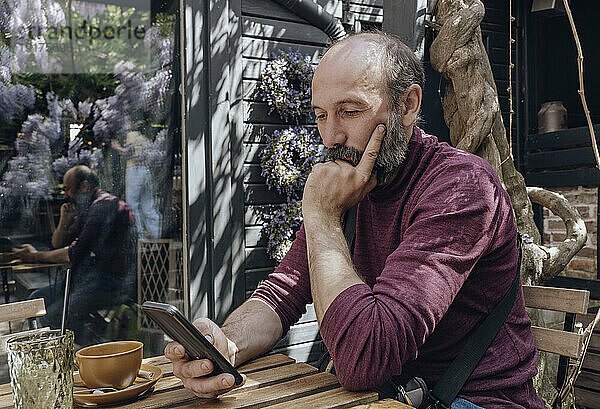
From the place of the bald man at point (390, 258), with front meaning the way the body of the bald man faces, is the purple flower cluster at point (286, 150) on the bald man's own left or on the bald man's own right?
on the bald man's own right

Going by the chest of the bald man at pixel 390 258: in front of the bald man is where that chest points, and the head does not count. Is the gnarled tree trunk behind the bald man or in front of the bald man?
behind

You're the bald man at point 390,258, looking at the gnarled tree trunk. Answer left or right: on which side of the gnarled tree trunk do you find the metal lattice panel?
left

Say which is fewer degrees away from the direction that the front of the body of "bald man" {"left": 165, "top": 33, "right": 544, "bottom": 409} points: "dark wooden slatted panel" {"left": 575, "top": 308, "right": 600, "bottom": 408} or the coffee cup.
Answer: the coffee cup

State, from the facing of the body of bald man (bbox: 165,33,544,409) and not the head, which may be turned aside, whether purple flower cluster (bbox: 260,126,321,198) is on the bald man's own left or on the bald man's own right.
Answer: on the bald man's own right

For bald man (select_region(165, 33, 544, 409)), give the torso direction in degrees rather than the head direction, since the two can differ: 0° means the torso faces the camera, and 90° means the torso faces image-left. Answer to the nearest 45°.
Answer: approximately 45°

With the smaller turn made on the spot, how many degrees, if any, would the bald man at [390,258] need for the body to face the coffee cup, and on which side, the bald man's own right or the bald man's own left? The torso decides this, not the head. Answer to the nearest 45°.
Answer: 0° — they already face it
